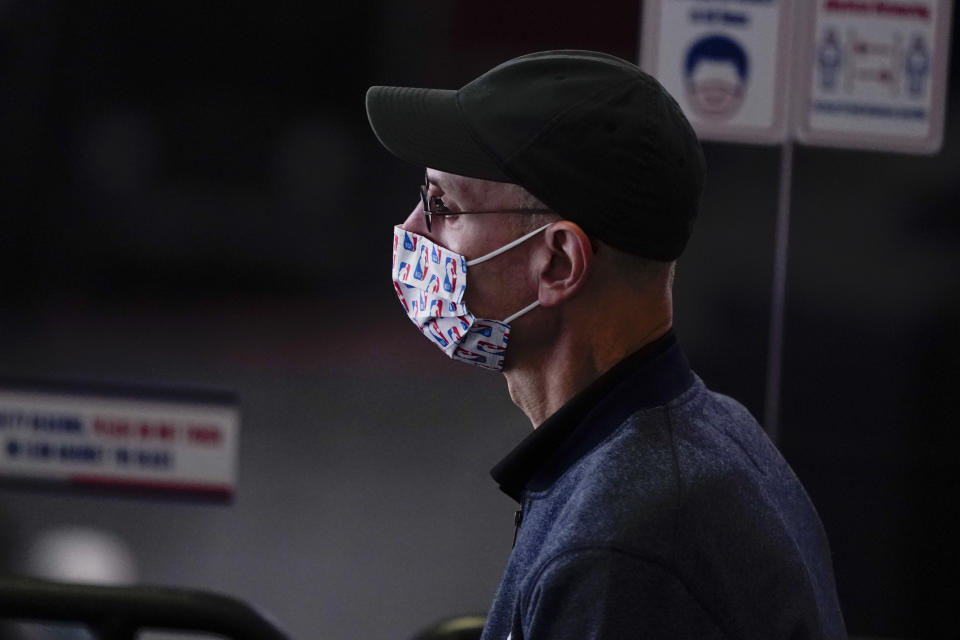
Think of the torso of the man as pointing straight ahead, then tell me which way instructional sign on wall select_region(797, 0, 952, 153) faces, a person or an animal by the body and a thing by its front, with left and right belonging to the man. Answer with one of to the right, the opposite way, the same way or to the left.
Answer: to the left

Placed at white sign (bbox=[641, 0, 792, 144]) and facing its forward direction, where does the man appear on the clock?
The man is roughly at 12 o'clock from the white sign.

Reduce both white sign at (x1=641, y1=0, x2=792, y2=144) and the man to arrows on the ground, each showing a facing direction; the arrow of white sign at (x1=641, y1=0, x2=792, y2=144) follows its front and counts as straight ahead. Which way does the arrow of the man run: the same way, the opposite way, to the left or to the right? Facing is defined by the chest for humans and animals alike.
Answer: to the right

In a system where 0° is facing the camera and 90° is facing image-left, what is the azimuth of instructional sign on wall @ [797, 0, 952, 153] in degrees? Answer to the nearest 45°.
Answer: approximately 0°

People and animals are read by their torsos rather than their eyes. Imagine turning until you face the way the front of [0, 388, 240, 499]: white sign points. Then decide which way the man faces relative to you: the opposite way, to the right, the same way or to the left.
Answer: to the right

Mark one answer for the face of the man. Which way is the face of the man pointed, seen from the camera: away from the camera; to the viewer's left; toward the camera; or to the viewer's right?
to the viewer's left

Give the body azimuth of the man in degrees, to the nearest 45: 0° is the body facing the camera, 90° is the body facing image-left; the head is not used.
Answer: approximately 90°

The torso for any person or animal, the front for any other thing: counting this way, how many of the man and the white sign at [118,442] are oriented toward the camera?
1

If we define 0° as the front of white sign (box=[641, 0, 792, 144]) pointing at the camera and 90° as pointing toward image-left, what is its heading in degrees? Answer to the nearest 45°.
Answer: approximately 0°

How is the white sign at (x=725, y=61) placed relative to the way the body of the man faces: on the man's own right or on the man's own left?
on the man's own right

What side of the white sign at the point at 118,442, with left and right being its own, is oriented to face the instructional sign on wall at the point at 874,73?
left

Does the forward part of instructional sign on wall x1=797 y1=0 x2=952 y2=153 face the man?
yes

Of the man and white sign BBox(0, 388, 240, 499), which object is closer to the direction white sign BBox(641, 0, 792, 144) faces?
the man
